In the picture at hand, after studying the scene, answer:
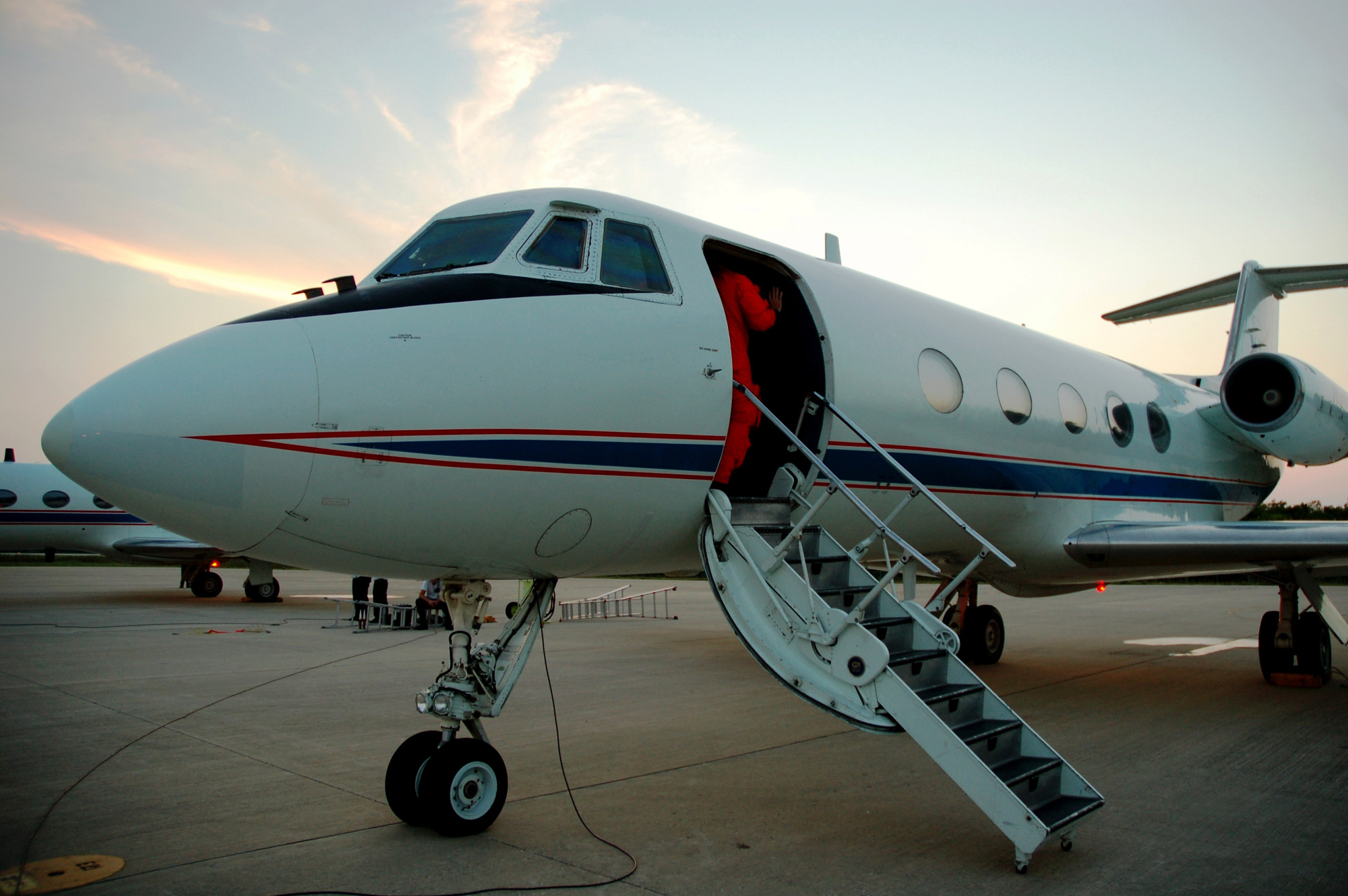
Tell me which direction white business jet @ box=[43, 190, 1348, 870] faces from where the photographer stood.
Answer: facing the viewer and to the left of the viewer

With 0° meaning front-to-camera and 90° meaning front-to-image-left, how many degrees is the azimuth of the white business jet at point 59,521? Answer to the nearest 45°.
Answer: approximately 90°

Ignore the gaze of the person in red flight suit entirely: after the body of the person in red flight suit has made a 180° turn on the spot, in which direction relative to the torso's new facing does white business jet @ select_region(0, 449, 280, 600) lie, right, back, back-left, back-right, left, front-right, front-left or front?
back-right

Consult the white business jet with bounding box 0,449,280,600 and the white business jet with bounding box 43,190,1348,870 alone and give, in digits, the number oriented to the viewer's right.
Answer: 0

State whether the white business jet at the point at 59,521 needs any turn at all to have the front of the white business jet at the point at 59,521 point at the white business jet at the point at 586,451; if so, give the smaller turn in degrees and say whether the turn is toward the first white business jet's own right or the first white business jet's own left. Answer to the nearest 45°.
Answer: approximately 90° to the first white business jet's own left

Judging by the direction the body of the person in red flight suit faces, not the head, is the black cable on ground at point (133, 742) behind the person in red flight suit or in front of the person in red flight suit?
behind

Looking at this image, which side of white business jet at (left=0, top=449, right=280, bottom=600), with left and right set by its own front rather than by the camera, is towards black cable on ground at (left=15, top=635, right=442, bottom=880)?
left

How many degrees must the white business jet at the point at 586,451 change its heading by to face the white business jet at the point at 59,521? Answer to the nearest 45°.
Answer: approximately 90° to its right

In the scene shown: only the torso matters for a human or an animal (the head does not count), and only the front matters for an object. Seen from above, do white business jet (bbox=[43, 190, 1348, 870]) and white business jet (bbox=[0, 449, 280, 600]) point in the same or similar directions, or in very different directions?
same or similar directions
